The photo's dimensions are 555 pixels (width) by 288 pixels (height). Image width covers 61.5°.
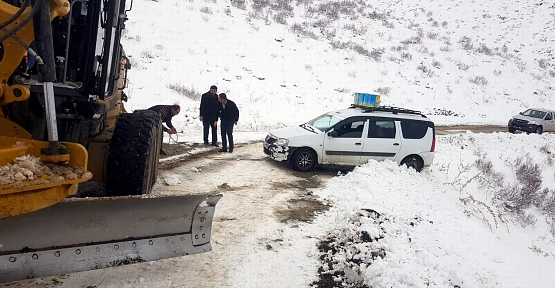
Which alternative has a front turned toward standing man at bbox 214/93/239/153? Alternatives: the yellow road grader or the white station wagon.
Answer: the white station wagon

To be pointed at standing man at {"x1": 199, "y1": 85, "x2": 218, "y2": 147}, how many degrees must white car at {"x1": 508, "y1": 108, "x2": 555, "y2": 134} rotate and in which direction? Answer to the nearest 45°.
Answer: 0° — it already faces them

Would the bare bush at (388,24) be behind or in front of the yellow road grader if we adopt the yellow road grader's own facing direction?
behind

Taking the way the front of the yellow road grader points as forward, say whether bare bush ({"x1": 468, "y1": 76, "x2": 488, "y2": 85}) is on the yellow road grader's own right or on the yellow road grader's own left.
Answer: on the yellow road grader's own left

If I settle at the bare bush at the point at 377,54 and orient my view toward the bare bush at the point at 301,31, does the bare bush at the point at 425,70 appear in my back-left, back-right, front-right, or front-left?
back-left

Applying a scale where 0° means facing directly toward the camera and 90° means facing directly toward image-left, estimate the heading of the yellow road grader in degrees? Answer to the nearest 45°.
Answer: approximately 0°

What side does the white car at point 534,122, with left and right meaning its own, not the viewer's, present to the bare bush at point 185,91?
front

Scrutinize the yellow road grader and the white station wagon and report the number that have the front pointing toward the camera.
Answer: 1

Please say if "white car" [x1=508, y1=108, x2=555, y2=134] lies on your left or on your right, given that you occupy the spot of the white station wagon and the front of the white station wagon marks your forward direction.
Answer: on your right

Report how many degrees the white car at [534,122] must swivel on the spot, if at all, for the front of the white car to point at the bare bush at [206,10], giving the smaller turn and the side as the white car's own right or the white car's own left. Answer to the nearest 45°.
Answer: approximately 45° to the white car's own right

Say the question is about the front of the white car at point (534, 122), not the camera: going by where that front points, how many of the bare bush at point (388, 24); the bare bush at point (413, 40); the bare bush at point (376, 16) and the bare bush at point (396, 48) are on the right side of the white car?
4

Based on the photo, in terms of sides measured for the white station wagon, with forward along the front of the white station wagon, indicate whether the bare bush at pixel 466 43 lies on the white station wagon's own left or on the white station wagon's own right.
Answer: on the white station wagon's own right

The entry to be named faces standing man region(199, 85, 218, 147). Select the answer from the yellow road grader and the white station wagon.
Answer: the white station wagon

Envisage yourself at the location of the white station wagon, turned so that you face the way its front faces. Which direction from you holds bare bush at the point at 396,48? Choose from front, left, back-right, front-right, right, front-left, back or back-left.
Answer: right

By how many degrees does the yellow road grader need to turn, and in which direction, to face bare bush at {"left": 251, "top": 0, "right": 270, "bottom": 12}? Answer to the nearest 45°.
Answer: approximately 180°

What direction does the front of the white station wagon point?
to the viewer's left

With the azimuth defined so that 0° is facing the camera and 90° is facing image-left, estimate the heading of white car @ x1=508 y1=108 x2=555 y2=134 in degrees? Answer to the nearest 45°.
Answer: approximately 45°
